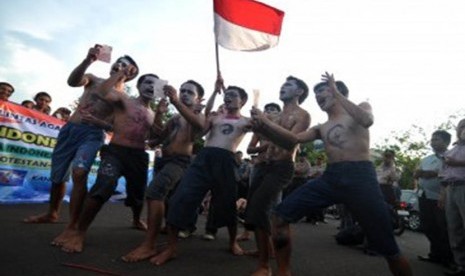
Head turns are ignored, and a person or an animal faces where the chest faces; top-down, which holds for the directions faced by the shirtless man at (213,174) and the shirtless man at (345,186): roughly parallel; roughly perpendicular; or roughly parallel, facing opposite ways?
roughly parallel

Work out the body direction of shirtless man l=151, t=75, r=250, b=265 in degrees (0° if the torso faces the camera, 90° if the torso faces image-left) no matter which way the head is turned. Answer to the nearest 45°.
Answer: approximately 45°

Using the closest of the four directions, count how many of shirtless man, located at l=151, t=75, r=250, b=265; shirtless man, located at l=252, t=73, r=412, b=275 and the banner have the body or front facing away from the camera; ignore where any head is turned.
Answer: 0

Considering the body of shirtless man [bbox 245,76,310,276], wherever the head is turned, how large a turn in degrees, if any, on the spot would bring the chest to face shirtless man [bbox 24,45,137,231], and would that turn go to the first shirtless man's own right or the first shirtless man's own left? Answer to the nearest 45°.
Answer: approximately 45° to the first shirtless man's own right

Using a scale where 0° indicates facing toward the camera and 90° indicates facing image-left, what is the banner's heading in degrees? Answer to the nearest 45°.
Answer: approximately 315°

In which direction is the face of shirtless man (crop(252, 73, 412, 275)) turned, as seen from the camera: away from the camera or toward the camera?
toward the camera

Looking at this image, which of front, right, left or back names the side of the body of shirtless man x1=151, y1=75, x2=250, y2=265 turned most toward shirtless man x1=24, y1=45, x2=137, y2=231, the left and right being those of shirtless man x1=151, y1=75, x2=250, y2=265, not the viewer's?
right

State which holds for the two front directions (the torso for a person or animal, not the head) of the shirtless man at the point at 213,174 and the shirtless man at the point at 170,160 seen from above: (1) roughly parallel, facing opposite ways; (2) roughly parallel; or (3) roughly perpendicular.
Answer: roughly parallel

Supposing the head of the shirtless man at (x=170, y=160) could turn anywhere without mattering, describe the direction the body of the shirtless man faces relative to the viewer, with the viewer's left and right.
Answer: facing the viewer and to the left of the viewer

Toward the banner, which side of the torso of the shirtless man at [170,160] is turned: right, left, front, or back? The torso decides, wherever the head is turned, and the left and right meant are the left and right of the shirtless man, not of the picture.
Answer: right

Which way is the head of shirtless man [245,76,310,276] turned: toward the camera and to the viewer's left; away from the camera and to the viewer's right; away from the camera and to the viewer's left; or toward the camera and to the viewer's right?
toward the camera and to the viewer's left

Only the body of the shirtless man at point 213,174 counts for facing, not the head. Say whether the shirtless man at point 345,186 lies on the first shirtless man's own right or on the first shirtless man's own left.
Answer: on the first shirtless man's own left

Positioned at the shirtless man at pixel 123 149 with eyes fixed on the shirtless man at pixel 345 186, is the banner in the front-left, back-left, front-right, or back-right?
back-left
